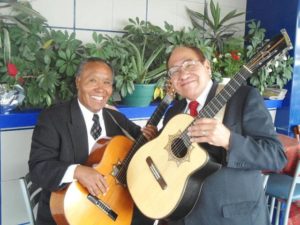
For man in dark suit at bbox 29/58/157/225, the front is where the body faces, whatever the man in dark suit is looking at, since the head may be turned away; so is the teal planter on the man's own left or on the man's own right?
on the man's own left

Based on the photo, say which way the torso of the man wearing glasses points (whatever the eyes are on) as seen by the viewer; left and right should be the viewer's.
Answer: facing the viewer and to the left of the viewer

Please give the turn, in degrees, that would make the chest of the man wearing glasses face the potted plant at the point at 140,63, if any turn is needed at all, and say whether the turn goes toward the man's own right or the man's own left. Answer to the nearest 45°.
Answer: approximately 90° to the man's own right

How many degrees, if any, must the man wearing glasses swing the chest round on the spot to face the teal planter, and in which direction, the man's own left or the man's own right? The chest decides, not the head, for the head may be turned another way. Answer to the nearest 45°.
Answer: approximately 90° to the man's own right

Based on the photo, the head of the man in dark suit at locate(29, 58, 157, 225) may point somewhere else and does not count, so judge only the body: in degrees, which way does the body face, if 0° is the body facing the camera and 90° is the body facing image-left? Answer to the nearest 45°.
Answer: approximately 315°

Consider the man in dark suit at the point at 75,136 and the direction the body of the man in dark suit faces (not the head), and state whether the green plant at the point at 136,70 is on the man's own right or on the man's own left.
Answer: on the man's own left

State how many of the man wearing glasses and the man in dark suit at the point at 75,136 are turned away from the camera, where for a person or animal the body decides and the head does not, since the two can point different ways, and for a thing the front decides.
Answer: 0

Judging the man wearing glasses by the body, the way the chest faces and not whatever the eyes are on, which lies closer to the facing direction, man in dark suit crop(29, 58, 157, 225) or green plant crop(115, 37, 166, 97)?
the man in dark suit

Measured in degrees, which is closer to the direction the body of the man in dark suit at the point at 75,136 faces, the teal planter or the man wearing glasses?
the man wearing glasses

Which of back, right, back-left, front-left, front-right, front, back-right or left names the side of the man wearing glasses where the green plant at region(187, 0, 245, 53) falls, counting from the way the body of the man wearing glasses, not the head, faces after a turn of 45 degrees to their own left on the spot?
back
